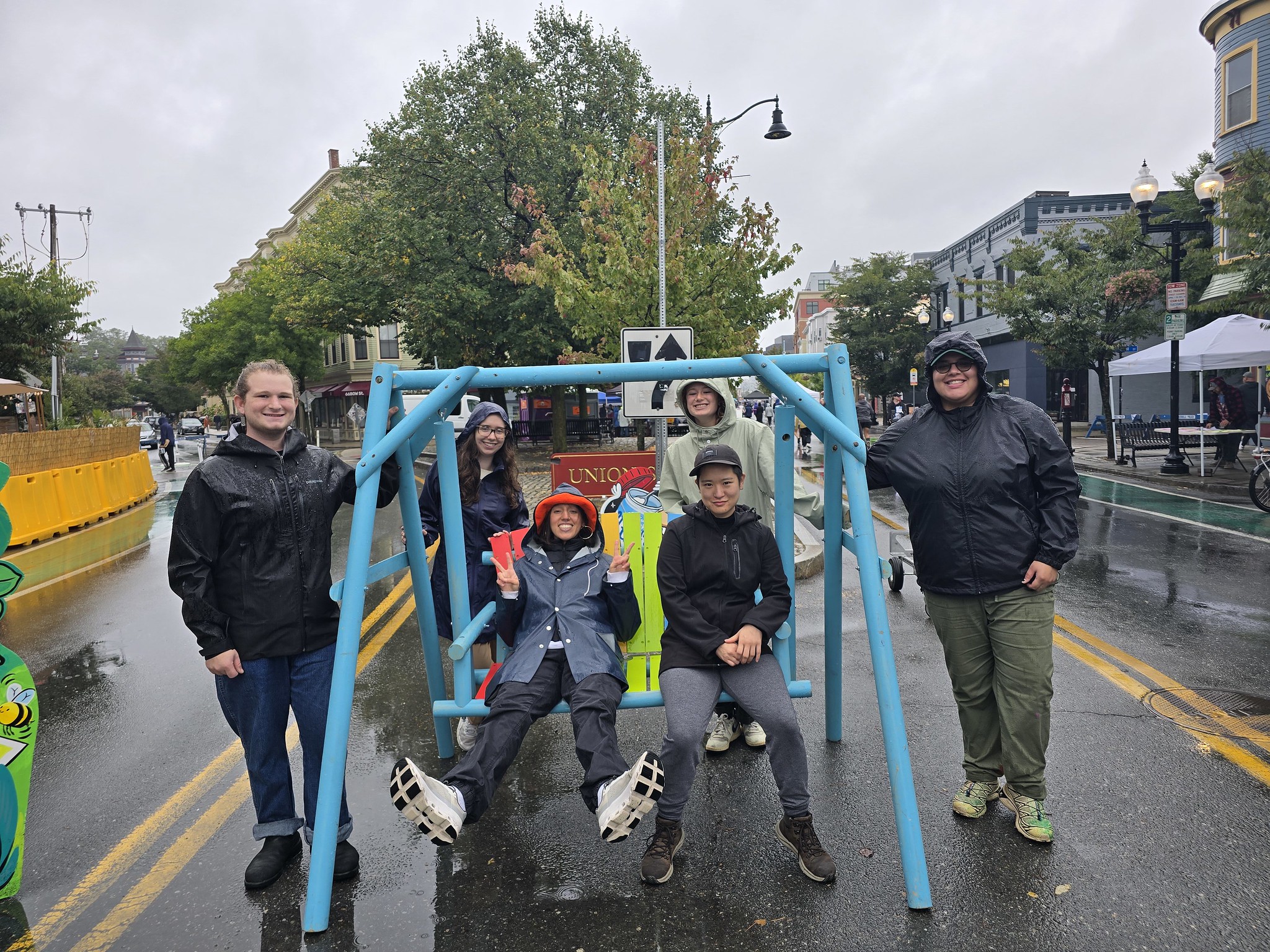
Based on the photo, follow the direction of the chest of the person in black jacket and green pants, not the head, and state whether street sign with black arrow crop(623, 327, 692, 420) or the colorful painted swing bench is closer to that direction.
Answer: the colorful painted swing bench

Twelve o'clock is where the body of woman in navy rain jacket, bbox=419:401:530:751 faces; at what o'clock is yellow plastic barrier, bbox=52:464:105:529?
The yellow plastic barrier is roughly at 5 o'clock from the woman in navy rain jacket.

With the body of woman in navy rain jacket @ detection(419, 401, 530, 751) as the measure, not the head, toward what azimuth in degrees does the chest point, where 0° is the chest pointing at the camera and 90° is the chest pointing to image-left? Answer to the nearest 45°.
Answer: approximately 0°

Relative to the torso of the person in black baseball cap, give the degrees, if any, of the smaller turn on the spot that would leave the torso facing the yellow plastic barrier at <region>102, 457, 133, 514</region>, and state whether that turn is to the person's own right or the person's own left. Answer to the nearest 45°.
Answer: approximately 135° to the person's own right

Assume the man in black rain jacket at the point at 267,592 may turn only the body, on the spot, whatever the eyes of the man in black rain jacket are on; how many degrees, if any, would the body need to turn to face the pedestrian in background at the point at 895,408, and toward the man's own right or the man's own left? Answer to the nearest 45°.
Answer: approximately 135° to the man's own left
